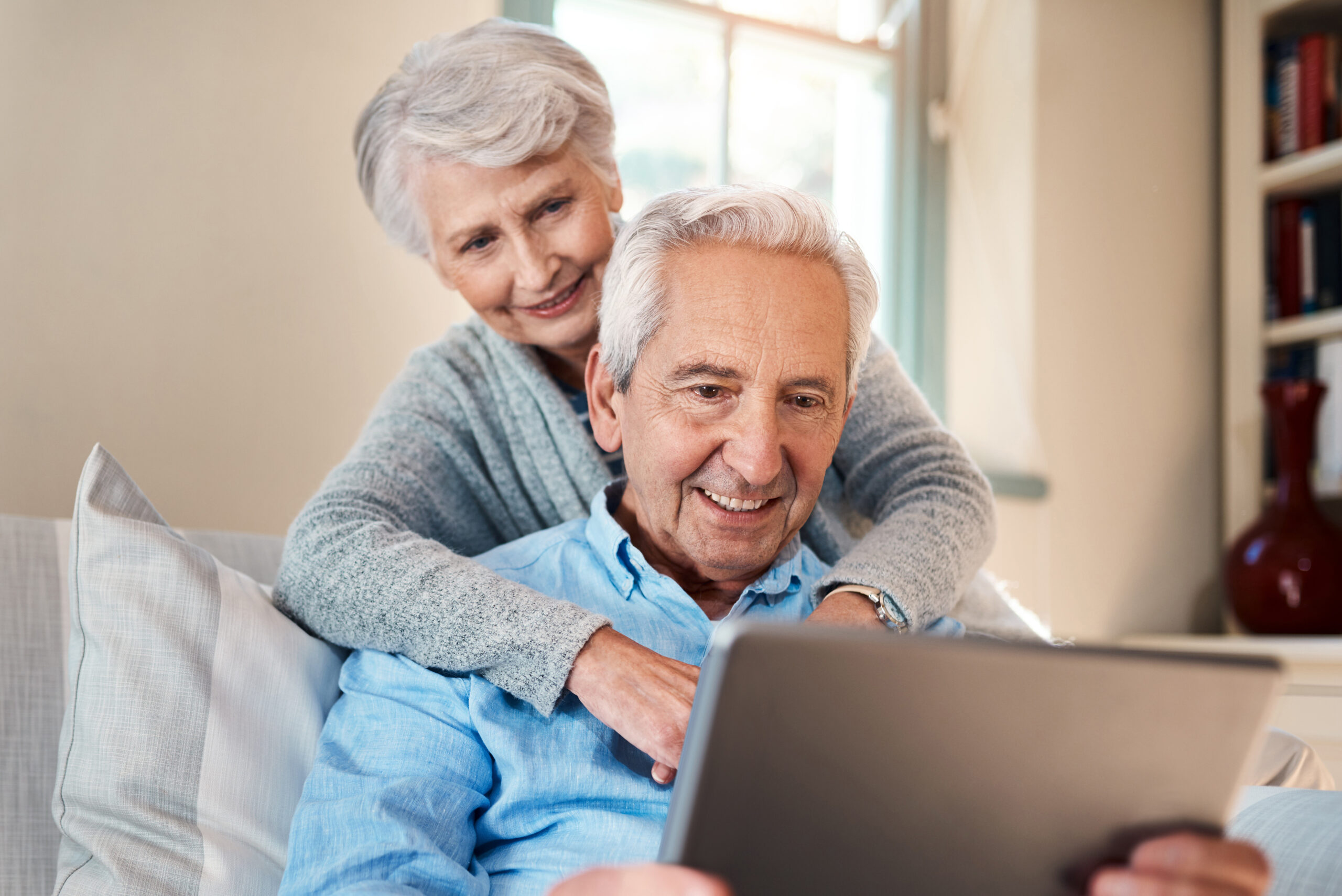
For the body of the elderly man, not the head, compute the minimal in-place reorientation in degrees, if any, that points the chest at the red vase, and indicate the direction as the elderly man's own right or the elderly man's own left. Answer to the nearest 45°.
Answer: approximately 90° to the elderly man's own left

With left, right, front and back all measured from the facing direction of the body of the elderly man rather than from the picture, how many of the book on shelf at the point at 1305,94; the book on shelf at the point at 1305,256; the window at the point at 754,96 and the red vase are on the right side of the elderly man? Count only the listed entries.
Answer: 0

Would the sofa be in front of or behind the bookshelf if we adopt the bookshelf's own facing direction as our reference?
in front

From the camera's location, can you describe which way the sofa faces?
facing the viewer

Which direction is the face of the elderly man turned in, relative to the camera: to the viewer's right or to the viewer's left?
to the viewer's right

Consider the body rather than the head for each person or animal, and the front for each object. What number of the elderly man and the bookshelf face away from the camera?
0

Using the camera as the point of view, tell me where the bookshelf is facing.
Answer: facing the viewer and to the left of the viewer

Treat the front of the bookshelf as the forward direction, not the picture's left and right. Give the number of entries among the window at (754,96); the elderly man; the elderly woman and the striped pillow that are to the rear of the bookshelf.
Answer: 0

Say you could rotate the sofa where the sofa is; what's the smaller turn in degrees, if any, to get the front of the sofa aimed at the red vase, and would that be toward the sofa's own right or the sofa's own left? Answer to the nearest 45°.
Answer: approximately 135° to the sofa's own left

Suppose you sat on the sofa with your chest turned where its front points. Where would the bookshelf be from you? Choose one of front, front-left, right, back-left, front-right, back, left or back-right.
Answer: back-left

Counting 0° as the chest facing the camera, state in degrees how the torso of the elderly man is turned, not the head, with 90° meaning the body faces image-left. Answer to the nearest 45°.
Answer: approximately 315°

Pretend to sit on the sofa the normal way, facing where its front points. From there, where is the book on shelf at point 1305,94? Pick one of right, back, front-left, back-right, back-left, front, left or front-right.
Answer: back-left

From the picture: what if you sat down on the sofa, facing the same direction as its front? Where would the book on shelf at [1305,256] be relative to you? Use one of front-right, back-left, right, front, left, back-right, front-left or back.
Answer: back-left

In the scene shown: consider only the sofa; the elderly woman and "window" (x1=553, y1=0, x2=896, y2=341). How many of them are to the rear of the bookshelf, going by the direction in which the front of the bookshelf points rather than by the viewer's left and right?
0

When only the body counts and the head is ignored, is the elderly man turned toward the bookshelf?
no

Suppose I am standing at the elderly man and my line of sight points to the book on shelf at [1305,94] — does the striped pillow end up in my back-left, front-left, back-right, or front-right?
back-left
